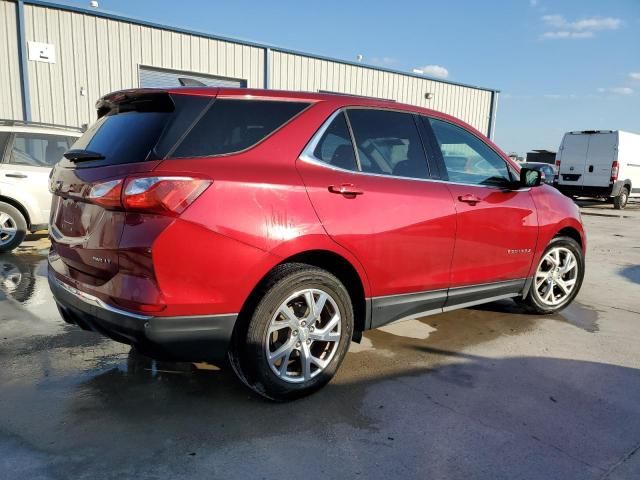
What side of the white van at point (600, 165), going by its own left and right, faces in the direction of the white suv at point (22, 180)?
back

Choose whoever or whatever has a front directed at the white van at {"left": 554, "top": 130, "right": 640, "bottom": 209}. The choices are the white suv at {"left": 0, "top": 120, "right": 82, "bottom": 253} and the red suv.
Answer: the red suv

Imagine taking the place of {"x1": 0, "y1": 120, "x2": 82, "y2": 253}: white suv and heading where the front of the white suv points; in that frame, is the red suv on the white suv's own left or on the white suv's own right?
on the white suv's own left

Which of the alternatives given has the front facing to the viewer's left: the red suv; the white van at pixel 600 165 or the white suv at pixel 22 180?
the white suv at pixel 22 180

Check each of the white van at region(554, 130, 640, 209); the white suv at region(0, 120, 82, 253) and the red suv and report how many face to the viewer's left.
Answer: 1

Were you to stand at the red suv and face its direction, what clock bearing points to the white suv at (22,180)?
The white suv is roughly at 9 o'clock from the red suv.

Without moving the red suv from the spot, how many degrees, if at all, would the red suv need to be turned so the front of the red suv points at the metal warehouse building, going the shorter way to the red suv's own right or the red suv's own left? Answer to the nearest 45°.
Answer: approximately 90° to the red suv's own left

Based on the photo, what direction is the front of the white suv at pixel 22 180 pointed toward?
to the viewer's left

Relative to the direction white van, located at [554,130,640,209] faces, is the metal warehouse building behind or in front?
behind

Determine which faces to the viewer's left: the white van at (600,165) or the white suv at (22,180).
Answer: the white suv at (22,180)

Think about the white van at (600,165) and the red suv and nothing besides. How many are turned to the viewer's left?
0

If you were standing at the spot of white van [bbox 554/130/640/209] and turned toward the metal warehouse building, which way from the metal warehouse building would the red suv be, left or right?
left

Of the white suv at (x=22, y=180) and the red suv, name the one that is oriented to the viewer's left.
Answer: the white suv

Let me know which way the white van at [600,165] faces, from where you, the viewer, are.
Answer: facing away from the viewer and to the right of the viewer
